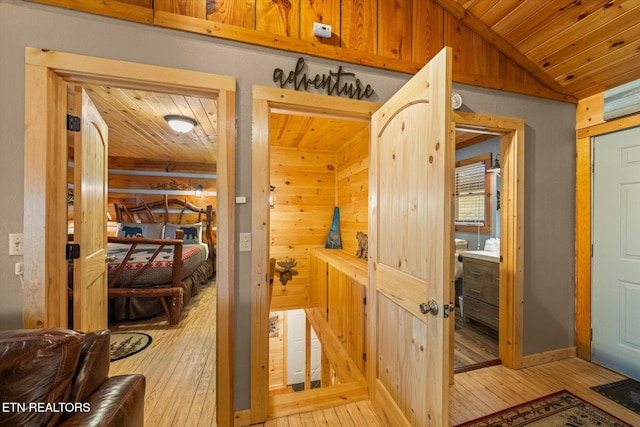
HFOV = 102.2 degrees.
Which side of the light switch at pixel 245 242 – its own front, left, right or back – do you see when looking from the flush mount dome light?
back

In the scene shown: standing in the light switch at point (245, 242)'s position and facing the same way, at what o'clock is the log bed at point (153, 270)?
The log bed is roughly at 5 o'clock from the light switch.

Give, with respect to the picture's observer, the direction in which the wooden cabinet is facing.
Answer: facing the viewer and to the left of the viewer

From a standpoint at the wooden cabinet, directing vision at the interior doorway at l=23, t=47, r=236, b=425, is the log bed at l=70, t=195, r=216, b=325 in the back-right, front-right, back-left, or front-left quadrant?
front-right

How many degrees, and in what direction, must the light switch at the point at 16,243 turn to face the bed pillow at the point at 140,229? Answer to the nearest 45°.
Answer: approximately 180°

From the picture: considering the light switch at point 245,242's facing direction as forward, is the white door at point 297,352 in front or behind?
behind

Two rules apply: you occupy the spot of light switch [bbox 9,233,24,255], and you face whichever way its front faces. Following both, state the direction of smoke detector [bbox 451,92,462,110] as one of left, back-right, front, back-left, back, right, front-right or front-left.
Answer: front-left

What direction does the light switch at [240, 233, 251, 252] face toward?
toward the camera

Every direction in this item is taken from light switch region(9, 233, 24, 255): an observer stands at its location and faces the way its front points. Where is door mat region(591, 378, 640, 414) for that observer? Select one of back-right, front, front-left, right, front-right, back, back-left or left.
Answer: front-left

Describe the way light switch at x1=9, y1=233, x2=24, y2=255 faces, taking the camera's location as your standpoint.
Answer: facing the viewer

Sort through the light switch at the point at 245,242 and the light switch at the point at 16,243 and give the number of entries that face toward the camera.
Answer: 2

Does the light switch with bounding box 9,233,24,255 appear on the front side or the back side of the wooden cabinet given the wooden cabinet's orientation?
on the front side

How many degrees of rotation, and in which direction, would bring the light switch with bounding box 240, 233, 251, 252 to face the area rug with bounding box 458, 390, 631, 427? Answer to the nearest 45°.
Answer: approximately 90° to its left

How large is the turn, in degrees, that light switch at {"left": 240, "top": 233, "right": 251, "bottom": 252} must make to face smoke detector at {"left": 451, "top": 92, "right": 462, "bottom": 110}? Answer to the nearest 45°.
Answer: approximately 90° to its left

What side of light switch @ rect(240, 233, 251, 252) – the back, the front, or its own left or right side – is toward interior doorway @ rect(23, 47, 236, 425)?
right
